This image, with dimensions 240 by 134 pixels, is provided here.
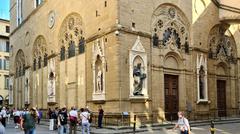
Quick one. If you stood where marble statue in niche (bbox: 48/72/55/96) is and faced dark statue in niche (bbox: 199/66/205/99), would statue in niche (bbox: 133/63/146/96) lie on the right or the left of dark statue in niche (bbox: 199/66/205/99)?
right

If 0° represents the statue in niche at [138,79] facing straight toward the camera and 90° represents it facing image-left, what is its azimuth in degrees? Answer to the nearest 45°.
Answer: approximately 315°

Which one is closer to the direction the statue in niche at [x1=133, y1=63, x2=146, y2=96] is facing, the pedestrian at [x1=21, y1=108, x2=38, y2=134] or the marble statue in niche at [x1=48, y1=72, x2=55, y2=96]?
the pedestrian

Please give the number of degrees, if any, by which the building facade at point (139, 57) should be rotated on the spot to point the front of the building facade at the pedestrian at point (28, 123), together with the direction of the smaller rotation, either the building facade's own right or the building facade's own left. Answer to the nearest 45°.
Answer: approximately 45° to the building facade's own right

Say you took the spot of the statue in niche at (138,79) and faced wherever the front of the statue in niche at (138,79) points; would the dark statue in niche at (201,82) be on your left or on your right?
on your left
